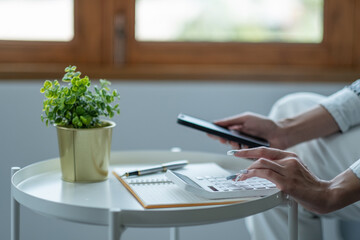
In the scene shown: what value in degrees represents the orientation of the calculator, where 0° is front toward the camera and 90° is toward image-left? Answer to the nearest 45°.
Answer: approximately 270°

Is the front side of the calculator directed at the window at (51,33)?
no

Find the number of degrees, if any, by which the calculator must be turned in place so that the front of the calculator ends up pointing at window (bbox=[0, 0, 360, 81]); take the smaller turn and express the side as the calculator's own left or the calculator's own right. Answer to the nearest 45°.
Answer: approximately 90° to the calculator's own left
